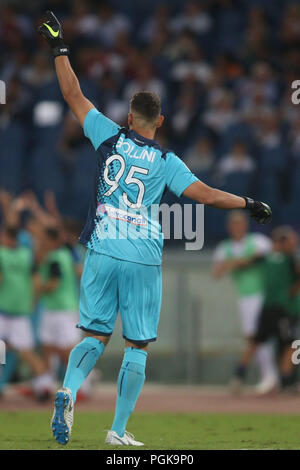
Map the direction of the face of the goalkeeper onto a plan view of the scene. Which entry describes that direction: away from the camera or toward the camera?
away from the camera

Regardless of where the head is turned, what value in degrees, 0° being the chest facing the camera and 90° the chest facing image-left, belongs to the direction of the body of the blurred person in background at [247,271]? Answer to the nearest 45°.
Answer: approximately 0°

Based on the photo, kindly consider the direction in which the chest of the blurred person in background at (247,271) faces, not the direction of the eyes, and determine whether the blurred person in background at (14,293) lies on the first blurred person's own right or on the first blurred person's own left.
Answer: on the first blurred person's own right

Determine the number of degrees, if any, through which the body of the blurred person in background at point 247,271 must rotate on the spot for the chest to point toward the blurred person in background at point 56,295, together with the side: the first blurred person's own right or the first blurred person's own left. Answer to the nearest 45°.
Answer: approximately 45° to the first blurred person's own right

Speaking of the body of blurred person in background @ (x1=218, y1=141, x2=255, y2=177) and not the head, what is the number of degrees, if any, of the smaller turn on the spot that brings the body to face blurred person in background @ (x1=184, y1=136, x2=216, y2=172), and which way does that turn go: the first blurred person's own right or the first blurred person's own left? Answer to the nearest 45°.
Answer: approximately 135° to the first blurred person's own right
